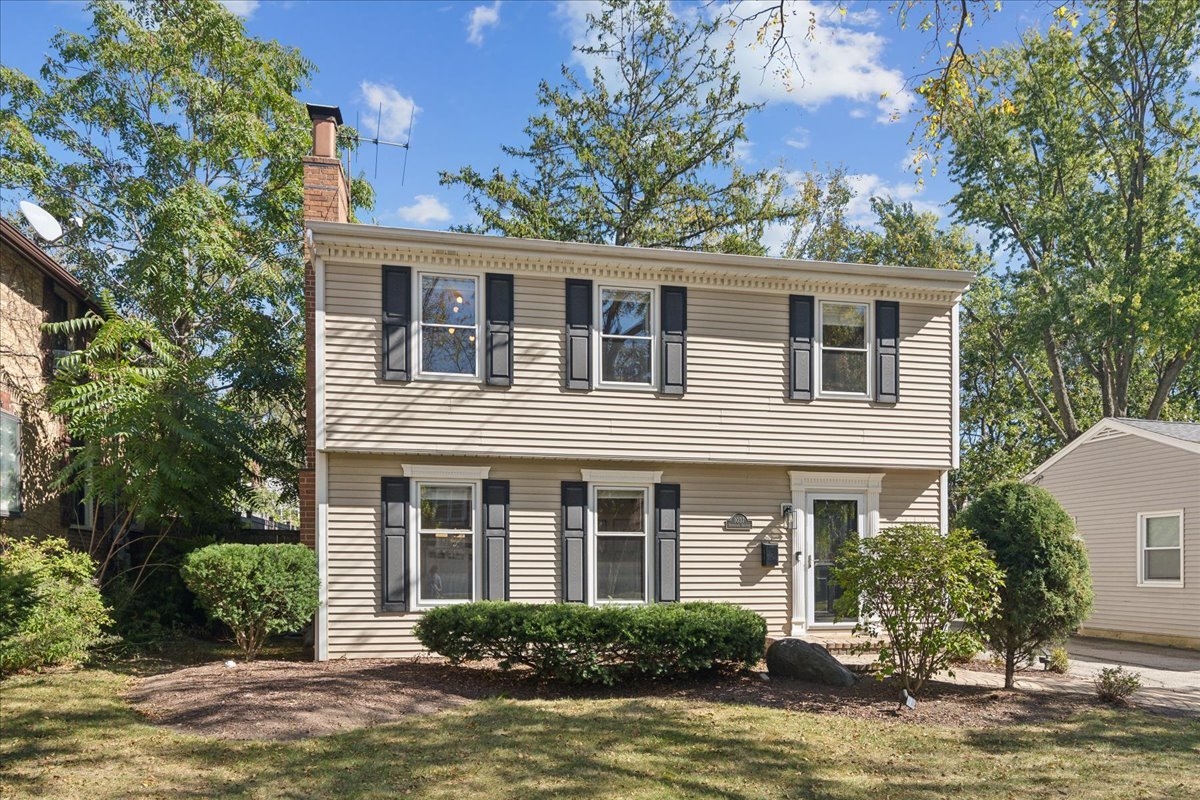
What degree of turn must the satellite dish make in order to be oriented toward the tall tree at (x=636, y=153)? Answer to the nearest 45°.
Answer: approximately 90° to its left

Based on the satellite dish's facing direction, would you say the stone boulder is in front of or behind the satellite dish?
in front

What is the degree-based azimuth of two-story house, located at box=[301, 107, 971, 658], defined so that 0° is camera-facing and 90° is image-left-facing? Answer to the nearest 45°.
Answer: approximately 0°

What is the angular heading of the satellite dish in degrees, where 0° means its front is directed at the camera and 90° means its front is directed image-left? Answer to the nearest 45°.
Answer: approximately 315°

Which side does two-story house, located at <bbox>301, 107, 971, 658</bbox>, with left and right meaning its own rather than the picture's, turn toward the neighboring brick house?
right

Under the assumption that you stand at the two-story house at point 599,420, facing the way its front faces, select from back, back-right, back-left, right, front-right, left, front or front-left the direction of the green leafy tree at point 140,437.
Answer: right
